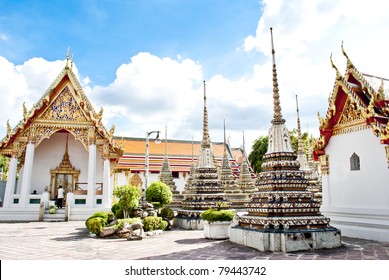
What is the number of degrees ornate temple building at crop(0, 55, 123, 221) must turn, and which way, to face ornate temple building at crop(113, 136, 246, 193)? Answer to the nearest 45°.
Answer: approximately 135° to its left

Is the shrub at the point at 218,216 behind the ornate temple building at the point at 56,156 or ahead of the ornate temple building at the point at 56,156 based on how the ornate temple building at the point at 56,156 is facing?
ahead

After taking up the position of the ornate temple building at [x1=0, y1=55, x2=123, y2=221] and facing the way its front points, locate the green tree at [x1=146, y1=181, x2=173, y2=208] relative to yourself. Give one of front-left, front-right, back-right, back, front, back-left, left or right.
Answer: front-left

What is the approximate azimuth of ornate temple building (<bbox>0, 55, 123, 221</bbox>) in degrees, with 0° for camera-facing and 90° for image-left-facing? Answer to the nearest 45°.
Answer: approximately 0°

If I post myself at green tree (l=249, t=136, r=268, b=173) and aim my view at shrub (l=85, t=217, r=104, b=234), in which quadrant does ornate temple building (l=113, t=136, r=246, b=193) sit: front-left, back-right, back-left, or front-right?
front-right

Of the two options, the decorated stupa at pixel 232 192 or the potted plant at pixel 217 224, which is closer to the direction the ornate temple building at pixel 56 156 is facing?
the potted plant

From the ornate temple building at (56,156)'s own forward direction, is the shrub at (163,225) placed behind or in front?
in front

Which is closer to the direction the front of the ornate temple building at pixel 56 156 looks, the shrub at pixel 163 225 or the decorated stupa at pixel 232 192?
the shrub

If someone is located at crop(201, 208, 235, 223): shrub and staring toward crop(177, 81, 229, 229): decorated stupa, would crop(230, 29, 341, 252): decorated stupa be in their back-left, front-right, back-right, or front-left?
back-right

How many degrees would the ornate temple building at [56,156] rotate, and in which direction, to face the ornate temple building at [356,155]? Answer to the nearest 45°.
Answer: approximately 45° to its left

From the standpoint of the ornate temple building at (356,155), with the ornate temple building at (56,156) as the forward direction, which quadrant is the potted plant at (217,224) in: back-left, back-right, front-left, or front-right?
front-left

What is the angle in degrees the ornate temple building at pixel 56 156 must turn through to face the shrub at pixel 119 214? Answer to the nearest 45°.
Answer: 0° — it already faces it

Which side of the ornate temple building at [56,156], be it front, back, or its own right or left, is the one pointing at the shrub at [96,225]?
front

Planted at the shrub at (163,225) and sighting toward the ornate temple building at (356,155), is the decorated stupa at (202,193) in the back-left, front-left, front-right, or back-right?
front-left
